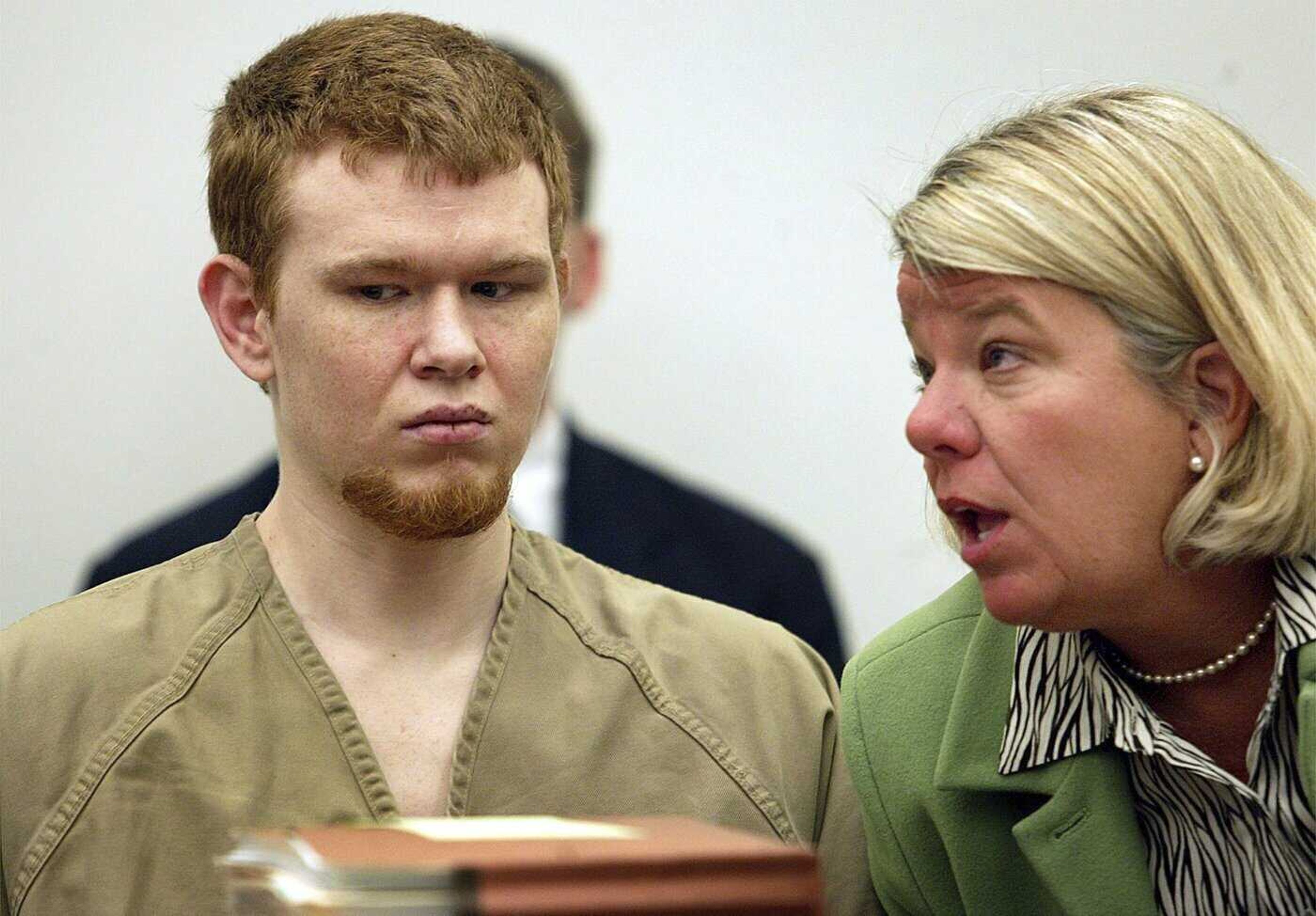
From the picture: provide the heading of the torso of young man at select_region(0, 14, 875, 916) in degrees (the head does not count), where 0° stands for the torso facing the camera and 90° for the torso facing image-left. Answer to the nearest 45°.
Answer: approximately 0°

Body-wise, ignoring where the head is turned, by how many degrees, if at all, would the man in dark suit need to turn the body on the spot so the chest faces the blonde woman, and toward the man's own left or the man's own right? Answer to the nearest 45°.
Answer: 0° — they already face them

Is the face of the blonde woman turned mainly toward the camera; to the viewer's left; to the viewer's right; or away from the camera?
to the viewer's left

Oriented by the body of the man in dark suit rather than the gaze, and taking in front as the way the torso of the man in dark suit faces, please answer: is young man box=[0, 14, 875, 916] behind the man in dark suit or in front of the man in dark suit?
in front

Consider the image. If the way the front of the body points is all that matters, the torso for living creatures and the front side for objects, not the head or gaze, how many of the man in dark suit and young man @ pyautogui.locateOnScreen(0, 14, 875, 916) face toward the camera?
2

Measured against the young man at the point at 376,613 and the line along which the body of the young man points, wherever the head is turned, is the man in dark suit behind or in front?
behind

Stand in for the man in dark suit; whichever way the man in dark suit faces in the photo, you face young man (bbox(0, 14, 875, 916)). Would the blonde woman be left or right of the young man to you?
left
